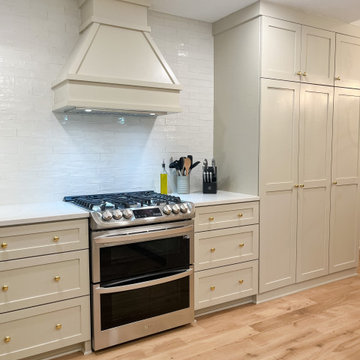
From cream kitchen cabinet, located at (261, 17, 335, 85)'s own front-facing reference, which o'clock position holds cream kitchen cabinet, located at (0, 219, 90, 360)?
cream kitchen cabinet, located at (0, 219, 90, 360) is roughly at 3 o'clock from cream kitchen cabinet, located at (261, 17, 335, 85).

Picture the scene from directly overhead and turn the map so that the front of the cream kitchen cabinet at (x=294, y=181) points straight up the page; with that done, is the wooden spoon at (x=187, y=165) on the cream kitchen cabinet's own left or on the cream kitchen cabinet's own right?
on the cream kitchen cabinet's own right

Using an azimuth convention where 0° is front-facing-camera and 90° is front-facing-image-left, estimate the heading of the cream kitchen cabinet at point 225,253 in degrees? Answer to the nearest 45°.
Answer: approximately 315°

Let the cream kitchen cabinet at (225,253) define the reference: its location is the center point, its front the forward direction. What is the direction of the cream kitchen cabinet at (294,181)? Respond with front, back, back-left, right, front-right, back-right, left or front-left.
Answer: left

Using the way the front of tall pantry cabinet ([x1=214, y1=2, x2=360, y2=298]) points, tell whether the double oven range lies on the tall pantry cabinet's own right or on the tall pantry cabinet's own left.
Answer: on the tall pantry cabinet's own right

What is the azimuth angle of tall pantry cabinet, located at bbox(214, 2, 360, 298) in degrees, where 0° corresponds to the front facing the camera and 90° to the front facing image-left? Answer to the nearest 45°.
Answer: approximately 315°

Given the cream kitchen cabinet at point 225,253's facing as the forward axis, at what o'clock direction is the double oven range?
The double oven range is roughly at 3 o'clock from the cream kitchen cabinet.

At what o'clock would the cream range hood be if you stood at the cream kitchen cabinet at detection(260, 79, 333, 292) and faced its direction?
The cream range hood is roughly at 3 o'clock from the cream kitchen cabinet.

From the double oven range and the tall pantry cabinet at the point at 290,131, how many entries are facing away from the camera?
0
